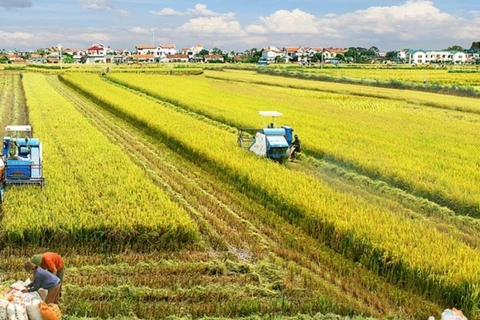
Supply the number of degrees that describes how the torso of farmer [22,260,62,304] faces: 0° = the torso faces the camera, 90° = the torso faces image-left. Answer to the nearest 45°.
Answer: approximately 90°

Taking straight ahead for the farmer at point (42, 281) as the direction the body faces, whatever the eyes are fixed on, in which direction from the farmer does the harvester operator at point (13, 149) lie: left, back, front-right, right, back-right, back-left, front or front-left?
right
